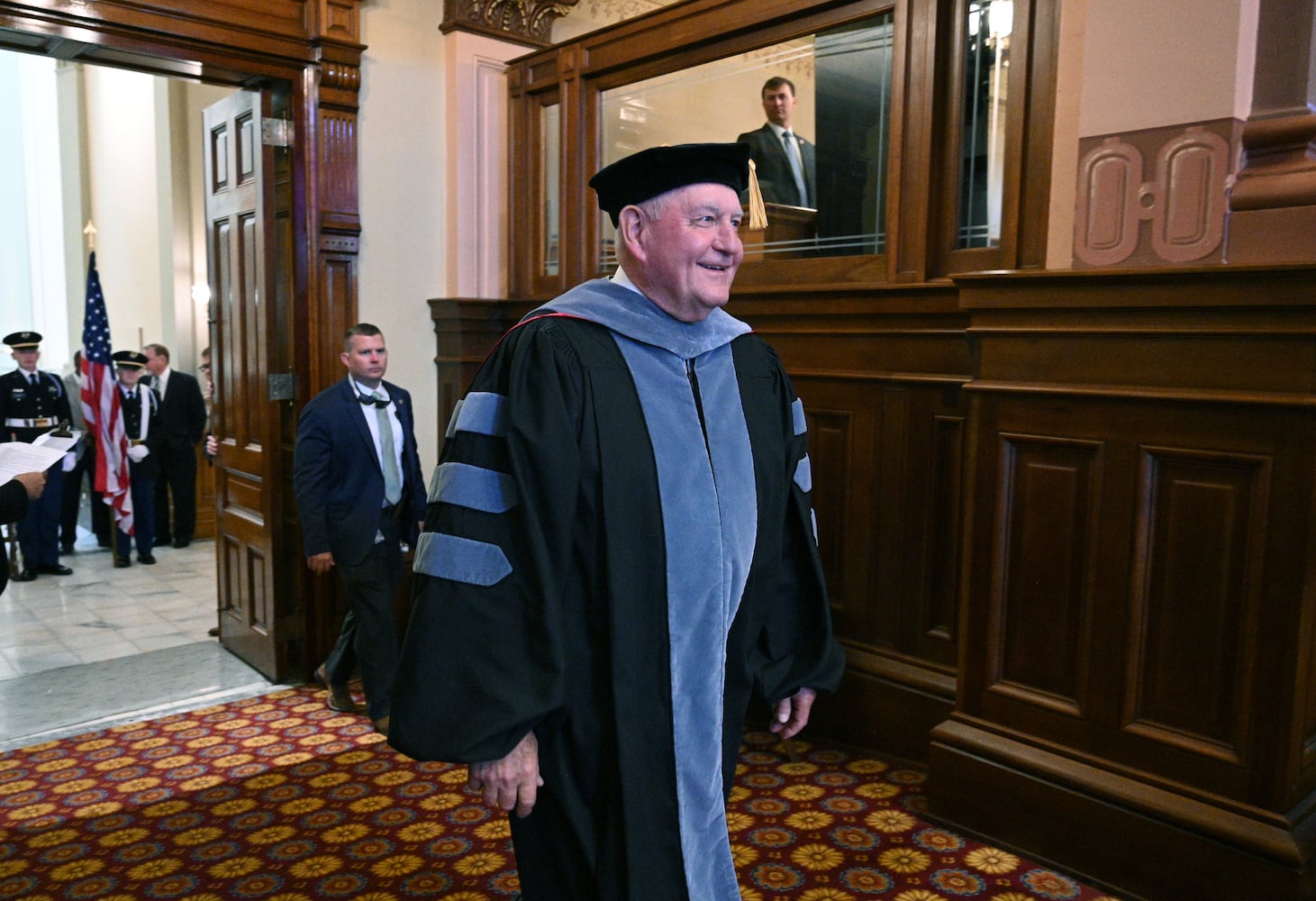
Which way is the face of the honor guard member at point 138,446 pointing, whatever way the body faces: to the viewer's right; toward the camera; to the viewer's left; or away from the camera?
toward the camera

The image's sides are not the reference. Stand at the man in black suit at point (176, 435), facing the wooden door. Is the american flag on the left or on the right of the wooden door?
right

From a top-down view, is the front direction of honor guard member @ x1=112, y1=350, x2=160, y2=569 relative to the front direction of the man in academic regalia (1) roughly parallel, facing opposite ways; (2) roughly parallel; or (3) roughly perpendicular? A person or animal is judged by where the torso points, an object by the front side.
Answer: roughly parallel

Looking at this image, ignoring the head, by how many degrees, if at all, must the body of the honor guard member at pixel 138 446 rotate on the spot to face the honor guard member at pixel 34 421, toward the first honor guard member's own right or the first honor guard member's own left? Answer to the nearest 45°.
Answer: approximately 45° to the first honor guard member's own right

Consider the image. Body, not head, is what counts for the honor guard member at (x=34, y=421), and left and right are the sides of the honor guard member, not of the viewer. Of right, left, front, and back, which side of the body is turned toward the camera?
front

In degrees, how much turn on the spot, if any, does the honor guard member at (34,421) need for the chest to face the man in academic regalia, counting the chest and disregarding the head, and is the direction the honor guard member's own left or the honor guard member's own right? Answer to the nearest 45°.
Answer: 0° — they already face them

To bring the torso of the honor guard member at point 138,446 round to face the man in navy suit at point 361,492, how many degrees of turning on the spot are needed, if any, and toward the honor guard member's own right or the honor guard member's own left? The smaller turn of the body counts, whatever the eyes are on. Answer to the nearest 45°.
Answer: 0° — they already face them

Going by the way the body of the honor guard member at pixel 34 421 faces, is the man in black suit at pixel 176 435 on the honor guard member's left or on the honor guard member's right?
on the honor guard member's left

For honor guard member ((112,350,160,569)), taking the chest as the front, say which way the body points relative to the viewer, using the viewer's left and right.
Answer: facing the viewer

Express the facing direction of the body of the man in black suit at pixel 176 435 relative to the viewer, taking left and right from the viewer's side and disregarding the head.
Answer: facing the viewer and to the left of the viewer

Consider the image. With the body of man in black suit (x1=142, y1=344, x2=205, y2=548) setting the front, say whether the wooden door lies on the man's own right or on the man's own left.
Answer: on the man's own left

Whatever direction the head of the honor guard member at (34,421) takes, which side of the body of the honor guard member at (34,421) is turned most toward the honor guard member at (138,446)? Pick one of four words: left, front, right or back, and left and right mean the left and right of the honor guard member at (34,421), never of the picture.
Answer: left

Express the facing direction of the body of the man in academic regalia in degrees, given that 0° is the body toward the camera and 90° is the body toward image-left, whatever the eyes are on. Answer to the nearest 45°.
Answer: approximately 315°
